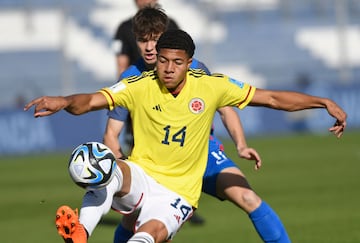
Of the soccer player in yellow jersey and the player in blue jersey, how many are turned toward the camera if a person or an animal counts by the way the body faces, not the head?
2

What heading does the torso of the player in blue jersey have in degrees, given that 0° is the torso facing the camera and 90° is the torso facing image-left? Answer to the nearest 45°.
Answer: approximately 0°

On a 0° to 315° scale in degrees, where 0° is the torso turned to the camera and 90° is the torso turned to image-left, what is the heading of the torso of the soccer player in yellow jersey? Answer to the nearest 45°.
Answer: approximately 0°
